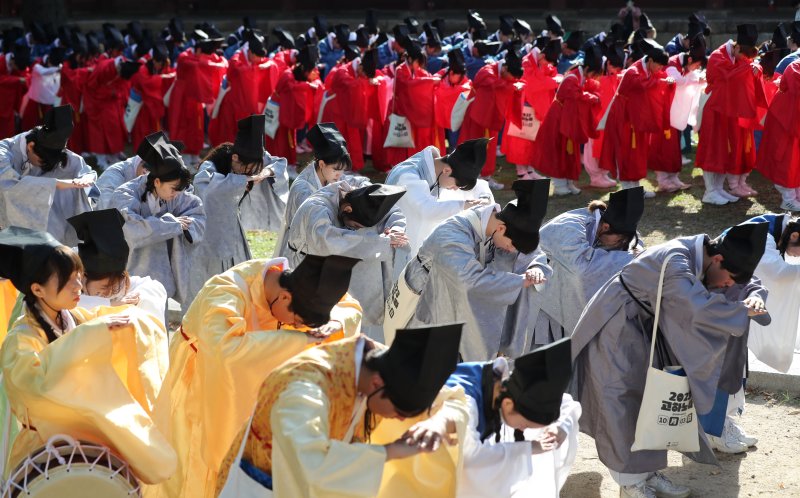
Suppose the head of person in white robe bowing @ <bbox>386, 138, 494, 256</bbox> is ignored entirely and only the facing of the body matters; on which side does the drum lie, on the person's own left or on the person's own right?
on the person's own right

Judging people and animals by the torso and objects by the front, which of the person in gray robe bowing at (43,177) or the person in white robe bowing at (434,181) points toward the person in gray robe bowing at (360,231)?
the person in gray robe bowing at (43,177)

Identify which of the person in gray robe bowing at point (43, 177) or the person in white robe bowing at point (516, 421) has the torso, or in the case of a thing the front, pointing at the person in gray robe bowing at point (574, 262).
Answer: the person in gray robe bowing at point (43, 177)

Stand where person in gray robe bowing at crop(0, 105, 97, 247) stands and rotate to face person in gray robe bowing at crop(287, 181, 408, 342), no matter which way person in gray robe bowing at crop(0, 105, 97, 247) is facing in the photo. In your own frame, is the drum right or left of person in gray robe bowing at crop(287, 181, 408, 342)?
right

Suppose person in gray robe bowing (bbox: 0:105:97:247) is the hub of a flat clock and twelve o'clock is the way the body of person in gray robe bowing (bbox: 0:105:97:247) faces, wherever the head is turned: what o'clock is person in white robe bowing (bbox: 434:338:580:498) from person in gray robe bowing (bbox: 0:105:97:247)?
person in white robe bowing (bbox: 434:338:580:498) is roughly at 1 o'clock from person in gray robe bowing (bbox: 0:105:97:247).

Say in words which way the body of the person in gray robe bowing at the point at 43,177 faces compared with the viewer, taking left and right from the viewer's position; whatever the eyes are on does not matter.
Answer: facing the viewer and to the right of the viewer

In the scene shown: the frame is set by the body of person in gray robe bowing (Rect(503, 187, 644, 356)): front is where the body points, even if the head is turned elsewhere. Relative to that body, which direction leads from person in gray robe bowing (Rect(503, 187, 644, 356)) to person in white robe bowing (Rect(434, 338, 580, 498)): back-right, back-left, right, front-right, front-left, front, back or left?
front-right
